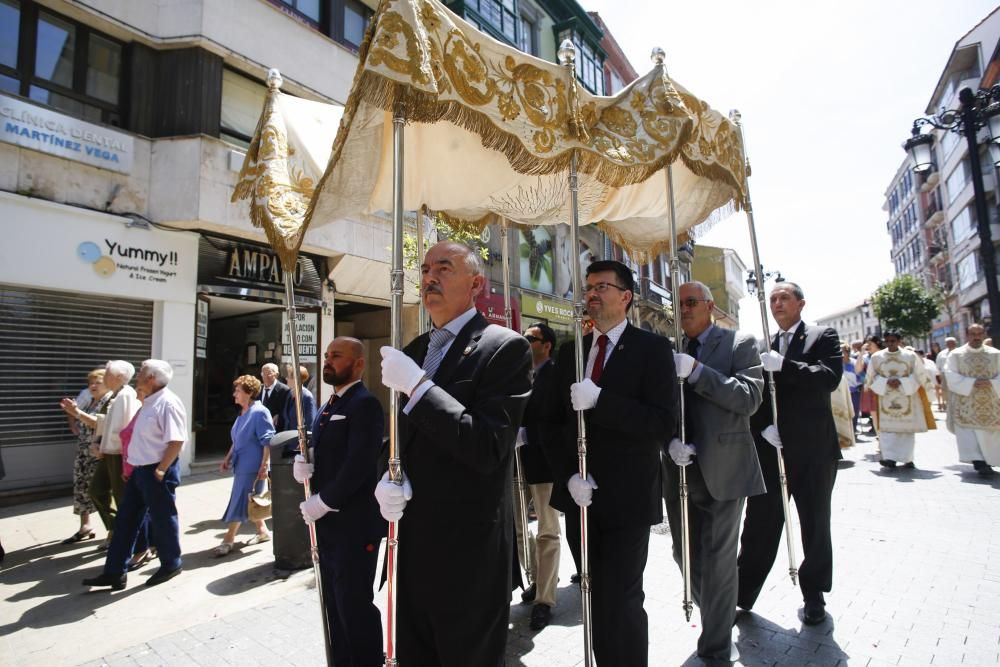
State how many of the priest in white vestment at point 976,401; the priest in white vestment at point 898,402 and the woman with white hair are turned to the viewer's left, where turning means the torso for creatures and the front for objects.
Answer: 1

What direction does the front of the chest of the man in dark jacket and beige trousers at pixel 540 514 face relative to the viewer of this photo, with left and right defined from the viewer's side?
facing the viewer and to the left of the viewer

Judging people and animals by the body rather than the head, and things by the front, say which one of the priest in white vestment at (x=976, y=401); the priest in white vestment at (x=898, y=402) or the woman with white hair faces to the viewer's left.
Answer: the woman with white hair

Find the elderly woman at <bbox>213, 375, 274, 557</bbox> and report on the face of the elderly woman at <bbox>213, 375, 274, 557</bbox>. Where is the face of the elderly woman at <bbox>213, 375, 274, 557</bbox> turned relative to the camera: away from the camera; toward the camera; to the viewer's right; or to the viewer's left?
to the viewer's left

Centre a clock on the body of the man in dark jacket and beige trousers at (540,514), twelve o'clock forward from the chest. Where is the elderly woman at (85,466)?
The elderly woman is roughly at 2 o'clock from the man in dark jacket and beige trousers.

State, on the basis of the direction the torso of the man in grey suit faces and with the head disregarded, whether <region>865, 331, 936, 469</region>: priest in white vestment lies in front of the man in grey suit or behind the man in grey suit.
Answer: behind

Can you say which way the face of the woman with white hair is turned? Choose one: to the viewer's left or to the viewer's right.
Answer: to the viewer's left

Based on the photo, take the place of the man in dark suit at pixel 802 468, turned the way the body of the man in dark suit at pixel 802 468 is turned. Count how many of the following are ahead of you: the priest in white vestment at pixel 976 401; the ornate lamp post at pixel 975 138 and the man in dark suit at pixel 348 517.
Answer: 1

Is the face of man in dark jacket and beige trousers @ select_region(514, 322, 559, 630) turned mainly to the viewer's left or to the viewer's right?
to the viewer's left

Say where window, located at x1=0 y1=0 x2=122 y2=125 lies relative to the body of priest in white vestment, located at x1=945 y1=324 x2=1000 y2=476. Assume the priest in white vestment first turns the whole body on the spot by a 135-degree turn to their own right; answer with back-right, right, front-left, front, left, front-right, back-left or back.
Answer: left

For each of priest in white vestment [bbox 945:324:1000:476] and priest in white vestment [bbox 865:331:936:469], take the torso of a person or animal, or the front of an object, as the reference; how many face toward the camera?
2

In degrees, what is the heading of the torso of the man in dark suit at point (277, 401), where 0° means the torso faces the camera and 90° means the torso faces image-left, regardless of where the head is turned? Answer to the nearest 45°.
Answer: approximately 45°

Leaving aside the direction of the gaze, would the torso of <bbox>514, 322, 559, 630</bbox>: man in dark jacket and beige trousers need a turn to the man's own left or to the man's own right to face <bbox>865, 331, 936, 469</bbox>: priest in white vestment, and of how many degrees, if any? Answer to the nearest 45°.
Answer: approximately 180°

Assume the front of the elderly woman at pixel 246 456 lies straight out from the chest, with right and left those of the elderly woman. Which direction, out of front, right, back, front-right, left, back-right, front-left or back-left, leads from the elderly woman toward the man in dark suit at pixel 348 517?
front-left
